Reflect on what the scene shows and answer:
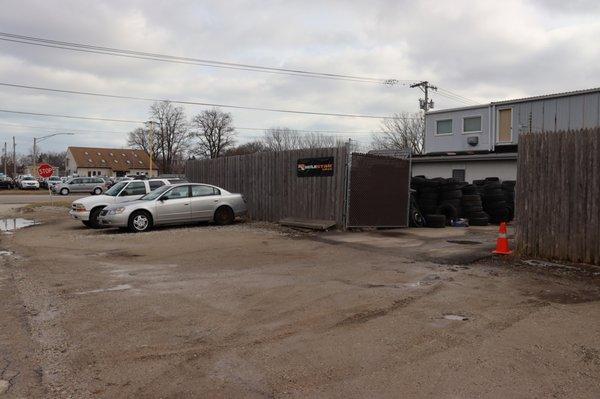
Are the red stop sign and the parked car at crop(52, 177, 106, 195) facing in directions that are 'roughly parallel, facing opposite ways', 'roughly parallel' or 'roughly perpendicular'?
roughly perpendicular

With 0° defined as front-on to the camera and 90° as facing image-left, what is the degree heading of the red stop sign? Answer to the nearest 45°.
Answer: approximately 0°

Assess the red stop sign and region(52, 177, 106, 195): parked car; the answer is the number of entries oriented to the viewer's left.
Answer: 1

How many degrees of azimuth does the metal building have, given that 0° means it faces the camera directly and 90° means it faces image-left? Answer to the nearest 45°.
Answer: approximately 45°

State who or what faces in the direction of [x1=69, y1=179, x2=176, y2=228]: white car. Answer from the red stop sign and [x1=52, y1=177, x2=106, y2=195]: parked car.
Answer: the red stop sign

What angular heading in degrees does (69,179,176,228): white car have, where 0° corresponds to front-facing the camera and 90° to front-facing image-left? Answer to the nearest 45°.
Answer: approximately 45°

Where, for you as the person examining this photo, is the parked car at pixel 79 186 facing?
facing to the left of the viewer
